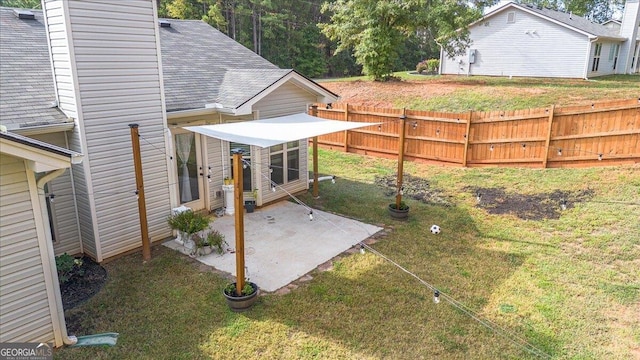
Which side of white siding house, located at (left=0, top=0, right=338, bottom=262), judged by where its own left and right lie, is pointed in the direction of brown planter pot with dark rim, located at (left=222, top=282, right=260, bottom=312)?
back

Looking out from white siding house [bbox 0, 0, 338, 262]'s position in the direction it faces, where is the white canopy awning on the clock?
The white canopy awning is roughly at 5 o'clock from the white siding house.

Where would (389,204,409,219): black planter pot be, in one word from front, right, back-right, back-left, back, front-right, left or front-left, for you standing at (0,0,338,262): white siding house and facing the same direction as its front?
back-right

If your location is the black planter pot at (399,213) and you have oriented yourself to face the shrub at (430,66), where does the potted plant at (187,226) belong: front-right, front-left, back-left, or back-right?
back-left

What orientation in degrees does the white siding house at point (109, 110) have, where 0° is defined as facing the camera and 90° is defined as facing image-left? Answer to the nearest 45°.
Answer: approximately 135°

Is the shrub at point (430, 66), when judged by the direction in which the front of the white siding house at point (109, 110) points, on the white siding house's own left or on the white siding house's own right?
on the white siding house's own right

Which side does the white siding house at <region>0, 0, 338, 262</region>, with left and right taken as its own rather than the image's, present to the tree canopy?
right

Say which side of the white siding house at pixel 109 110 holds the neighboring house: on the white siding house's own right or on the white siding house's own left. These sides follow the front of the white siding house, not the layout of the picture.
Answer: on the white siding house's own right
